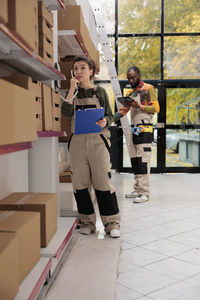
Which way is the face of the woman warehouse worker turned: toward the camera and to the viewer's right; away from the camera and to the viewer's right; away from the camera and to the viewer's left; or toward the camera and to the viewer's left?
toward the camera and to the viewer's left

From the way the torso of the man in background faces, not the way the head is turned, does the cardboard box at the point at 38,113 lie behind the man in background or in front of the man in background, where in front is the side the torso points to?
in front

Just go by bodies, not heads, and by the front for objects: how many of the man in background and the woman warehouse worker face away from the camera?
0

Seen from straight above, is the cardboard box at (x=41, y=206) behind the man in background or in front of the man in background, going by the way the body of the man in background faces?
in front

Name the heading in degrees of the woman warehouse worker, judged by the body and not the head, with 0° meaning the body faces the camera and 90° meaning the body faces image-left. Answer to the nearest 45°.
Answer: approximately 0°
